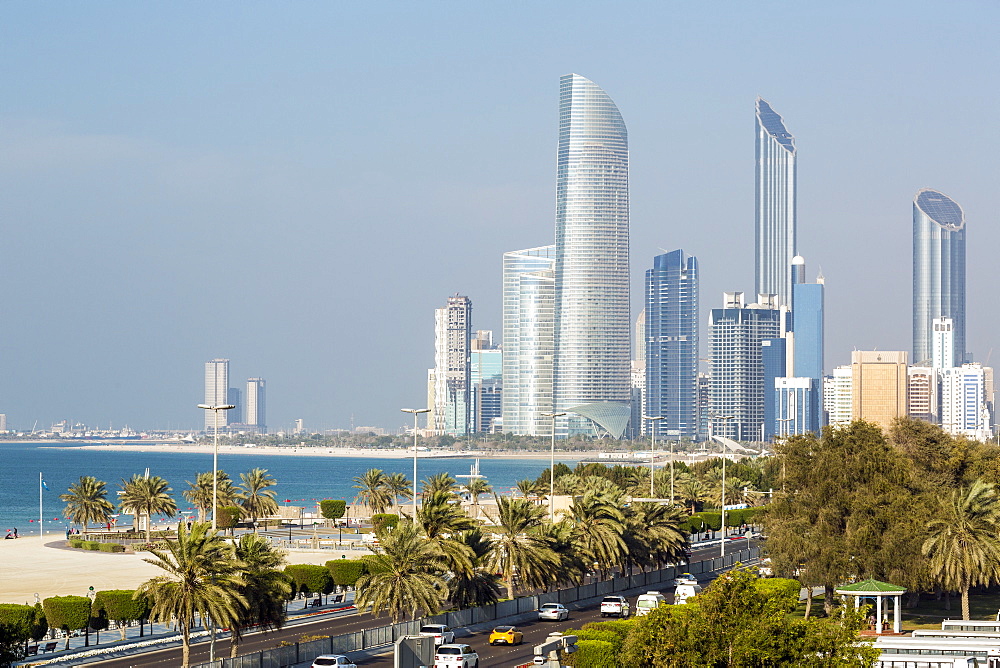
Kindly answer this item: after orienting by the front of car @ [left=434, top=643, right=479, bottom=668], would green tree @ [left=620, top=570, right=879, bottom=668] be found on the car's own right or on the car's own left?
on the car's own right

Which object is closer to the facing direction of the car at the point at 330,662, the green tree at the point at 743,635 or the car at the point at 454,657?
the car

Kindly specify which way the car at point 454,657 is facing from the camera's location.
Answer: facing away from the viewer and to the right of the viewer

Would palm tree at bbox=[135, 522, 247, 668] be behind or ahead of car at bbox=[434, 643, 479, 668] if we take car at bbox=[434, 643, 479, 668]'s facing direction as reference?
behind

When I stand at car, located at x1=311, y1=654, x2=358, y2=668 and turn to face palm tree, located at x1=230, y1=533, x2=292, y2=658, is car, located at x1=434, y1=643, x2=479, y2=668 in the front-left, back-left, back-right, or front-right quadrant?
back-right

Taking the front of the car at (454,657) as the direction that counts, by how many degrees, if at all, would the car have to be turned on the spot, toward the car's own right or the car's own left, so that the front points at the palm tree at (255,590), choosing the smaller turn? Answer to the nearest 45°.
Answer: approximately 135° to the car's own left

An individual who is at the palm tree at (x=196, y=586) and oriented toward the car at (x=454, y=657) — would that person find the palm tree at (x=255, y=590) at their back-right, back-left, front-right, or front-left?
front-left

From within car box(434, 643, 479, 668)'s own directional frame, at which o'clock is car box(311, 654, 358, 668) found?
car box(311, 654, 358, 668) is roughly at 7 o'clock from car box(434, 643, 479, 668).
